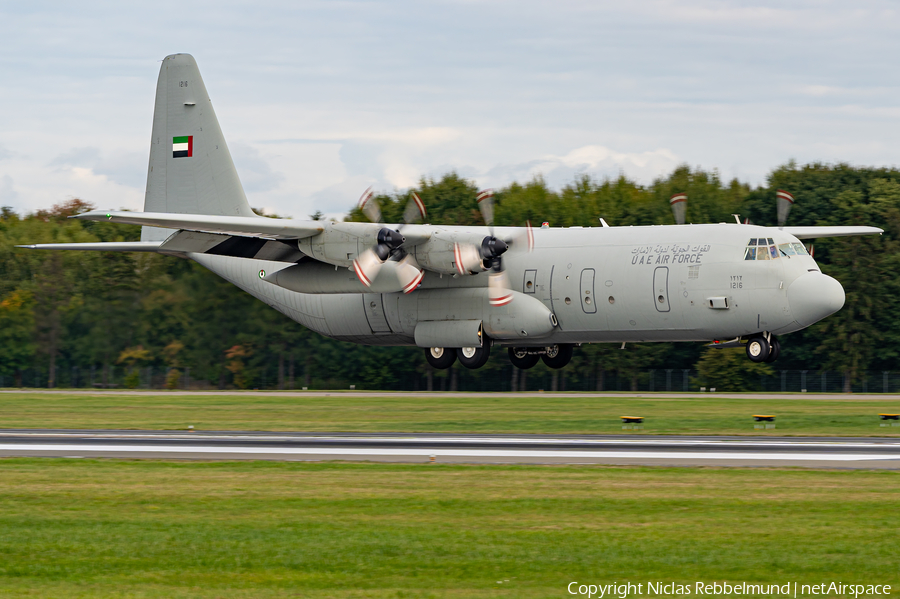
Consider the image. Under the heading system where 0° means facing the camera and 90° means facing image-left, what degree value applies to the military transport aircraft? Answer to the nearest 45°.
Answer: approximately 315°
